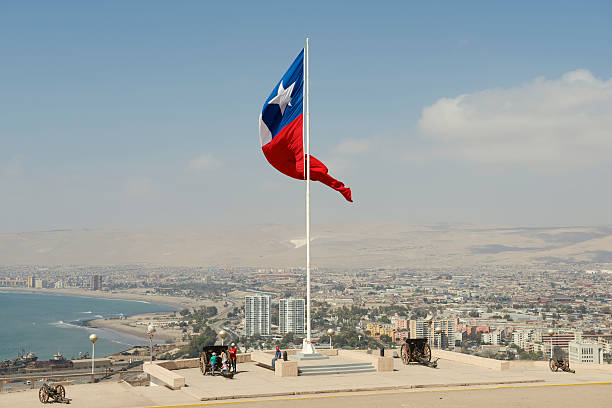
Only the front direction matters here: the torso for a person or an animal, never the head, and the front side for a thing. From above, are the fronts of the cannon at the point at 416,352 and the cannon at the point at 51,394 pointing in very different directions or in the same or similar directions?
same or similar directions

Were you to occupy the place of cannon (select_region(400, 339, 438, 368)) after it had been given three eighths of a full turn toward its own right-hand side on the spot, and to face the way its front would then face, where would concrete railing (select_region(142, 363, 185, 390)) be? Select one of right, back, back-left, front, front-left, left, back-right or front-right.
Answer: back-right

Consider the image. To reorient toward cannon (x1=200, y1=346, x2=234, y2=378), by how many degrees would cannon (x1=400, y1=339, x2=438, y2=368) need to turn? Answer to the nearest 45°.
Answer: approximately 90° to its left

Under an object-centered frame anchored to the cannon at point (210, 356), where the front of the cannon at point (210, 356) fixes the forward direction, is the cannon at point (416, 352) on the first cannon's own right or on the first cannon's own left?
on the first cannon's own right

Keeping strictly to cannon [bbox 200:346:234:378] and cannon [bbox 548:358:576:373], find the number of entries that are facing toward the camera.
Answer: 0

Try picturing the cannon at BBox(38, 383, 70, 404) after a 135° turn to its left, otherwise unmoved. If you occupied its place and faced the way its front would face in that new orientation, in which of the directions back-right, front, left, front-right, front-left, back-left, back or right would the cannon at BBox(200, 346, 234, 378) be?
back-left

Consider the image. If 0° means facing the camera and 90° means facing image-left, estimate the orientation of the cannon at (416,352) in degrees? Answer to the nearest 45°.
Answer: approximately 135°

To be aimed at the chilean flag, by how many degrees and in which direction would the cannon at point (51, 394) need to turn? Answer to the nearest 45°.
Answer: approximately 90° to its right

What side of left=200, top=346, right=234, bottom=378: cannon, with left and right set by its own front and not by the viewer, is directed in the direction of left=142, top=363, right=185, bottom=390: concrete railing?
left
